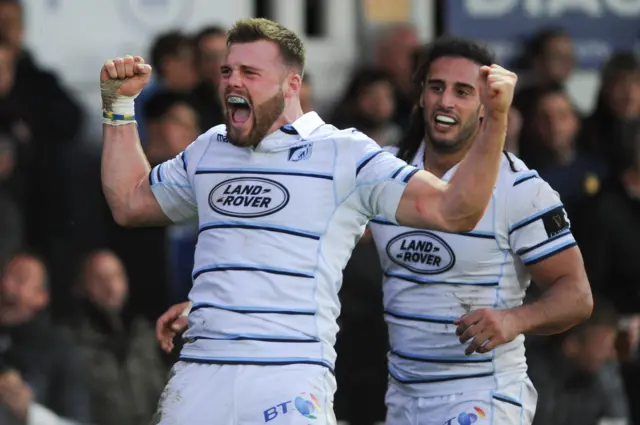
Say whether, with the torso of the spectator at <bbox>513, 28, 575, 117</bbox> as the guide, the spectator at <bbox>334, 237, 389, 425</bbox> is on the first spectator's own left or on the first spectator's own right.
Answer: on the first spectator's own right

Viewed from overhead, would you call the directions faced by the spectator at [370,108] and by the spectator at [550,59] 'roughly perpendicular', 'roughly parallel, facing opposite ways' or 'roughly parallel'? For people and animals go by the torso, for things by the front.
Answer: roughly parallel

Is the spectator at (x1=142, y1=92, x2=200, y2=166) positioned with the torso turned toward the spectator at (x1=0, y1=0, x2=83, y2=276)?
no

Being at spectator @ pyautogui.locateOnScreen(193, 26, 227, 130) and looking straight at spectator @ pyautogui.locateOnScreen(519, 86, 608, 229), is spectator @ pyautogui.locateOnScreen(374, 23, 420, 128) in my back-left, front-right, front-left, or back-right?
front-left

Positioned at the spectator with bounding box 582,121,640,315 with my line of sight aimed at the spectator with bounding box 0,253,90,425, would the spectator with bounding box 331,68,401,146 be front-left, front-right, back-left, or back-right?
front-right

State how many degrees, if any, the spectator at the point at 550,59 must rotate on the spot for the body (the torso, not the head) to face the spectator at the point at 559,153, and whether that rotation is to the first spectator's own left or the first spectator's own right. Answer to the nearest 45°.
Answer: approximately 45° to the first spectator's own right

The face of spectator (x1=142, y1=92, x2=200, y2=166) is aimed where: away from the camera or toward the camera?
toward the camera

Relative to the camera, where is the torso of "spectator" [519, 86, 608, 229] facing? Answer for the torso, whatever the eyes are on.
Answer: toward the camera

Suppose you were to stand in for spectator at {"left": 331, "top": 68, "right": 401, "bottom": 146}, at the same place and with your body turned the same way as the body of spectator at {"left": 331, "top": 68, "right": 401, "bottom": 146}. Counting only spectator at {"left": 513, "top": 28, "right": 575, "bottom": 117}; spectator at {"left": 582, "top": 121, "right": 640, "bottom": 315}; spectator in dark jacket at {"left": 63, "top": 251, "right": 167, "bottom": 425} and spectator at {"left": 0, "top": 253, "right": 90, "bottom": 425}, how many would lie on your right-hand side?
2

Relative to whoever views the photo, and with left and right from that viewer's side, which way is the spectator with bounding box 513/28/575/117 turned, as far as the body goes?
facing the viewer and to the right of the viewer

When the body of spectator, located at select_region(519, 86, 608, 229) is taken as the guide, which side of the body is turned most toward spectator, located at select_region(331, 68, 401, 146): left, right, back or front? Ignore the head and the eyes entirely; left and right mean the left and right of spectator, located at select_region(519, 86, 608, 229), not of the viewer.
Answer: right

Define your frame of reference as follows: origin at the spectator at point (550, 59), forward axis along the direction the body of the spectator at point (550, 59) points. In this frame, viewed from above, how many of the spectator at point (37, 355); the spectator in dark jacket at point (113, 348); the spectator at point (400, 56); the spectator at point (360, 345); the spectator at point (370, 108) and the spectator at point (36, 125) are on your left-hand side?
0

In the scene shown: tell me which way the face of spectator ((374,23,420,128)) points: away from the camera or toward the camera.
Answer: toward the camera

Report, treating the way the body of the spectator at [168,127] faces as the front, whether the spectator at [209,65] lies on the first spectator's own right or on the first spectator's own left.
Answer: on the first spectator's own left

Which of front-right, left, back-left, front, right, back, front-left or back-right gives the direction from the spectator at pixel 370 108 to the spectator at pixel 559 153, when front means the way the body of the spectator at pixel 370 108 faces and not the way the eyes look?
front-left

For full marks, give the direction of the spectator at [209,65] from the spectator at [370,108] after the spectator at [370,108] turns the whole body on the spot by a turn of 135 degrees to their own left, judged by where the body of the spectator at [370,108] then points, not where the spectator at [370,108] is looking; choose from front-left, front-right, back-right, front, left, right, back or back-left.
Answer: left

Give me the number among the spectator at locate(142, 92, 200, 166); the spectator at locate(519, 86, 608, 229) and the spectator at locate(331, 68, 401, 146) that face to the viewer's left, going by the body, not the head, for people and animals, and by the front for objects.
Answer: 0

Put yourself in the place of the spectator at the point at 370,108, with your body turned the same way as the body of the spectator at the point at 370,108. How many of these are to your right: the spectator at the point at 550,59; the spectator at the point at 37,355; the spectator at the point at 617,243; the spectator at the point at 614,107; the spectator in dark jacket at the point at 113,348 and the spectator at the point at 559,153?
2
